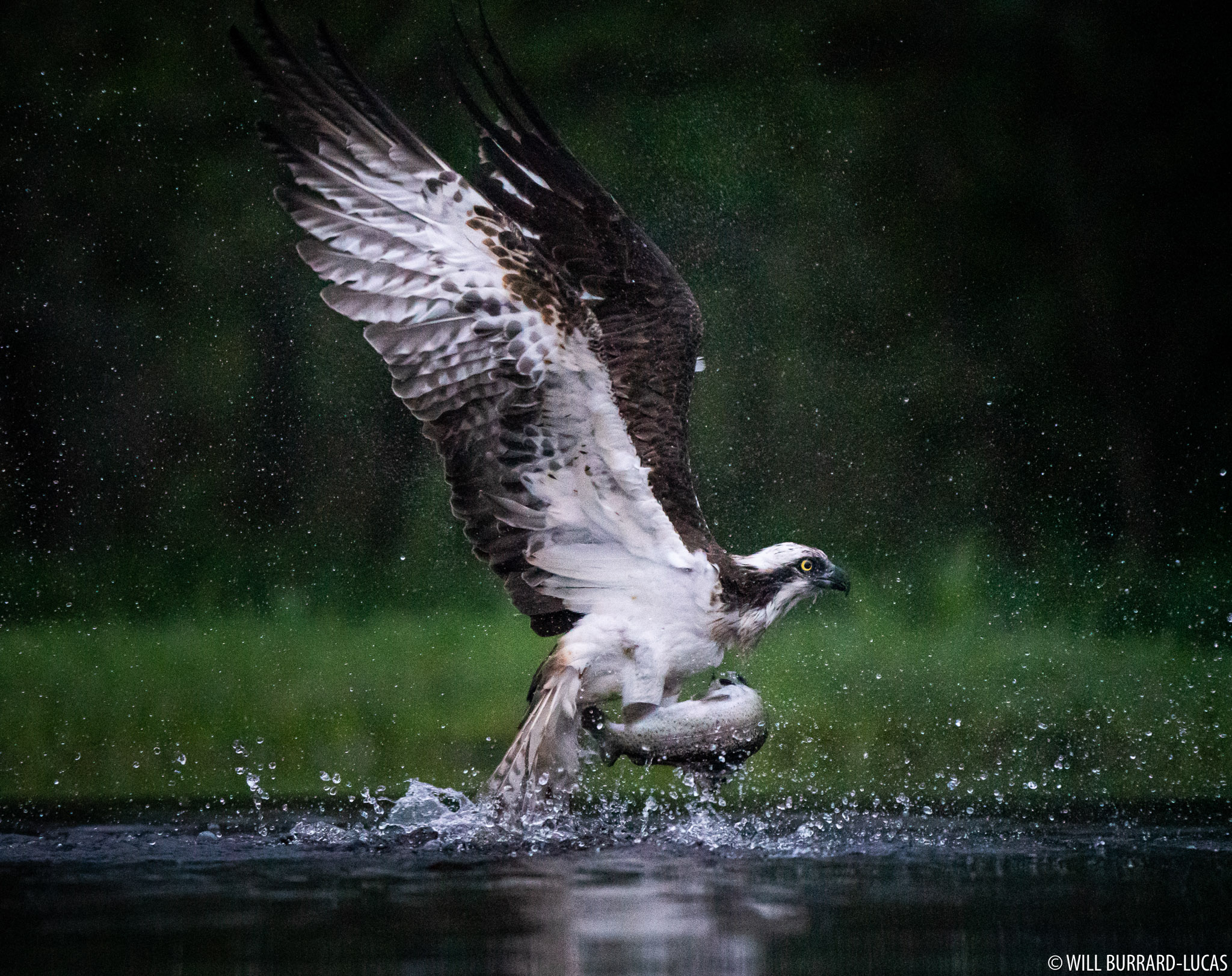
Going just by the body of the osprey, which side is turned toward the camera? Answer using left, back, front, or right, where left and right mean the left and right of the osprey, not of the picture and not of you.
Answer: right
